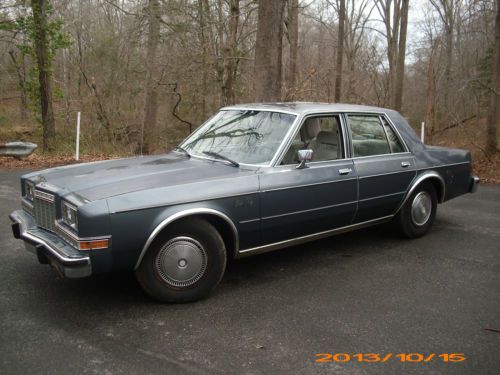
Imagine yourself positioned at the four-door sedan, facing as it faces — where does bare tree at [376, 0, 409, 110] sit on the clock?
The bare tree is roughly at 5 o'clock from the four-door sedan.

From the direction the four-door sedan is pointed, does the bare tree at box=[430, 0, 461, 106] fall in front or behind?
behind

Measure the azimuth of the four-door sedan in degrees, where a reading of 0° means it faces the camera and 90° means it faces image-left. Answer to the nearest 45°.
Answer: approximately 45°

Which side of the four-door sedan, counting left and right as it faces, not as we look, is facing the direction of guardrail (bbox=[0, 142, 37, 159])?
right

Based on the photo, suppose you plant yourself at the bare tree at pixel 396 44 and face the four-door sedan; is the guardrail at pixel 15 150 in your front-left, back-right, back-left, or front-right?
front-right
